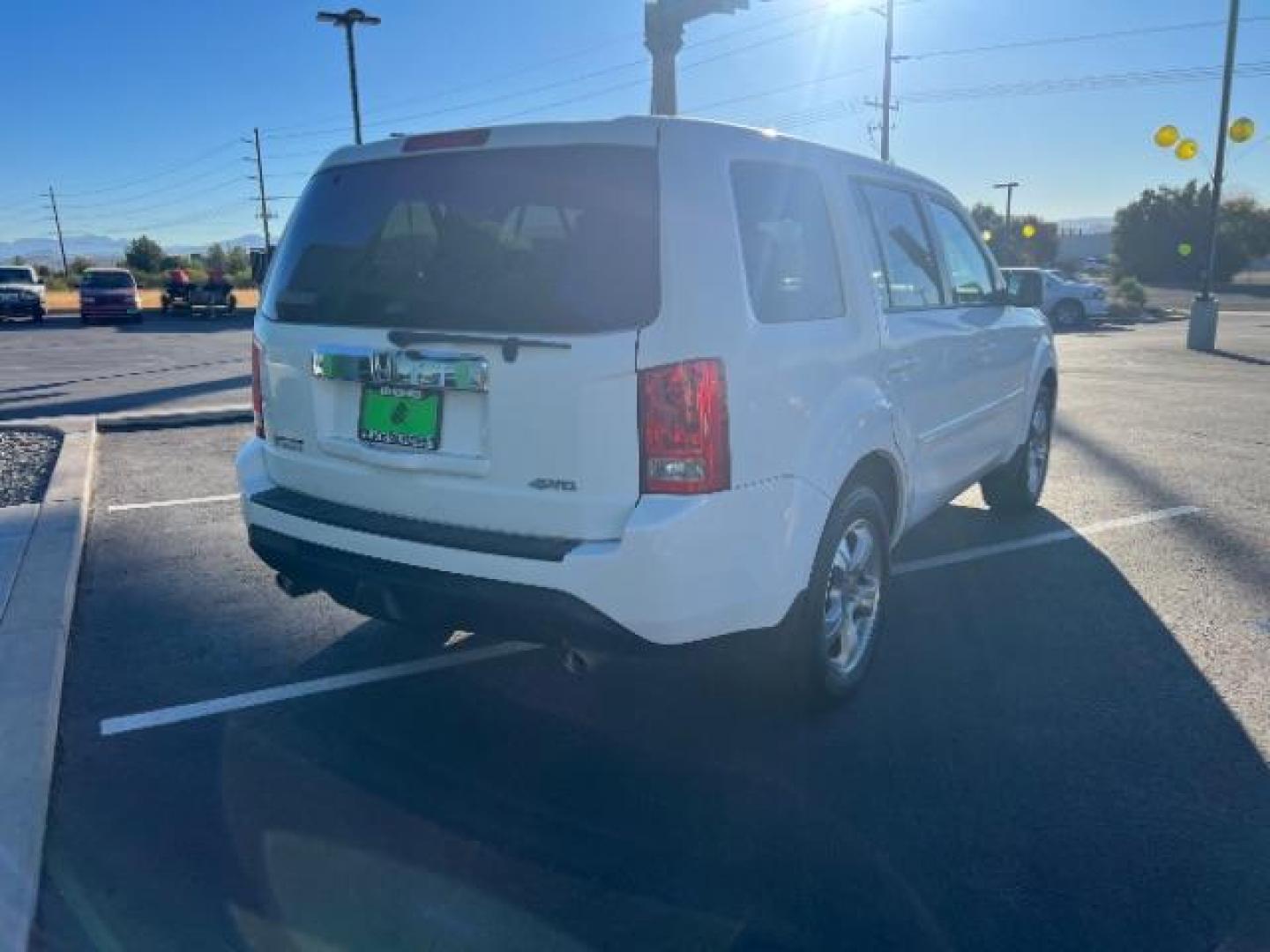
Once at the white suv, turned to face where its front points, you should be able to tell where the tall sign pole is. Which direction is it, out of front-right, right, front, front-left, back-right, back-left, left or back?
front-left

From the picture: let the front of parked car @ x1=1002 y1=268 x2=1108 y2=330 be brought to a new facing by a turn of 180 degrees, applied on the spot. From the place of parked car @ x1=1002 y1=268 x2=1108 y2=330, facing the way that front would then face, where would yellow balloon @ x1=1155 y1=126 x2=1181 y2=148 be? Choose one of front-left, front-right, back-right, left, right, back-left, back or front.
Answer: back-left

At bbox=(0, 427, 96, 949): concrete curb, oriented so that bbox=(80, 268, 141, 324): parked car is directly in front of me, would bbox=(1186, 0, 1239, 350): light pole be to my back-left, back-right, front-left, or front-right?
front-right

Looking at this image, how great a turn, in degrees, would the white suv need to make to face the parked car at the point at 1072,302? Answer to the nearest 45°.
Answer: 0° — it already faces it

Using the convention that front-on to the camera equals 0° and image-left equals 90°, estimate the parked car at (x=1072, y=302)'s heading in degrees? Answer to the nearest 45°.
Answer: approximately 315°

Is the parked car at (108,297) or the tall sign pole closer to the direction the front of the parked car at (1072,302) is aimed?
the tall sign pole

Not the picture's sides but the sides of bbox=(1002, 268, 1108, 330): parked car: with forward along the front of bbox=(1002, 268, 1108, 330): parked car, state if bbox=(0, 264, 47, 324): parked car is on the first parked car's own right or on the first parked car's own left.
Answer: on the first parked car's own right

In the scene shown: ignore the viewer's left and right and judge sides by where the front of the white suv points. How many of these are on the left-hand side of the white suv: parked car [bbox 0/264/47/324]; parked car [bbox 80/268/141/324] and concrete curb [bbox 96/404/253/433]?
3

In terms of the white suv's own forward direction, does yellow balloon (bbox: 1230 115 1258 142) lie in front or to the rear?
in front

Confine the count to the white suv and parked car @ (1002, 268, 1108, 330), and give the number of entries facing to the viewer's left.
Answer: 0

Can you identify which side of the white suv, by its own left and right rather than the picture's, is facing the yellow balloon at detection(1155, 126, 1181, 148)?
front

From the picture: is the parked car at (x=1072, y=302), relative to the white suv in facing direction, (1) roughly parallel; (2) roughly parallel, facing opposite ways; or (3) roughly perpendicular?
roughly perpendicular

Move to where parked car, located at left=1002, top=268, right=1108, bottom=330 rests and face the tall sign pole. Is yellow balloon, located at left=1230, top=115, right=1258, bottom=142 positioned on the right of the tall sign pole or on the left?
left

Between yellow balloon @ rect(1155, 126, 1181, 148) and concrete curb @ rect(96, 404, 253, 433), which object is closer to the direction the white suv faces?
the yellow balloon

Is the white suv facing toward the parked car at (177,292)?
no

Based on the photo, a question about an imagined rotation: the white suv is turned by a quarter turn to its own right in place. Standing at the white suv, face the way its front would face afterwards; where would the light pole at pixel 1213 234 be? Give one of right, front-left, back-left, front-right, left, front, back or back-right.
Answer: left

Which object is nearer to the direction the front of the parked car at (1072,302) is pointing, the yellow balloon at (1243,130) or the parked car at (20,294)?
the yellow balloon

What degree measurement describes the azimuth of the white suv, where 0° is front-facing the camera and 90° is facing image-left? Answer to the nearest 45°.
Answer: approximately 225°

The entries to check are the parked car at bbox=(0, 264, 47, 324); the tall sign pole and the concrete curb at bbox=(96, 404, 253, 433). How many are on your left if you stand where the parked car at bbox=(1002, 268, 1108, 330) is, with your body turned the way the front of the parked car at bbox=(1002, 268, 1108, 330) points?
0
